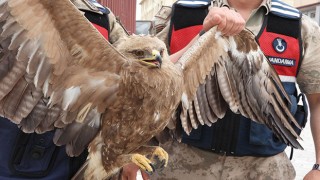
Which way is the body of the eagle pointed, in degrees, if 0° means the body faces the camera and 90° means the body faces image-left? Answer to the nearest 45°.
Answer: approximately 315°

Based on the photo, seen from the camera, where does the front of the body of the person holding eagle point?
toward the camera
